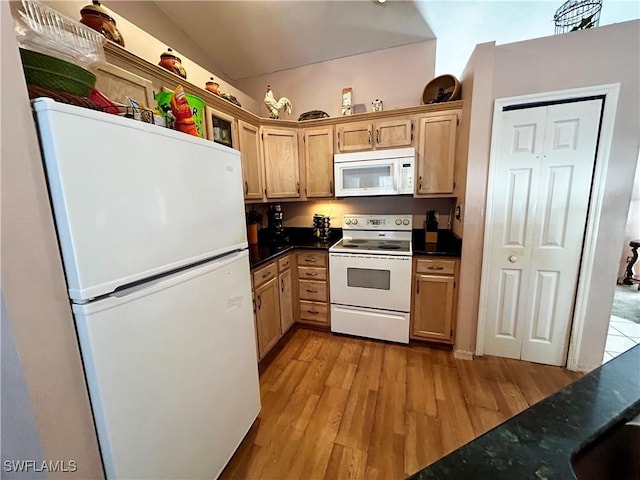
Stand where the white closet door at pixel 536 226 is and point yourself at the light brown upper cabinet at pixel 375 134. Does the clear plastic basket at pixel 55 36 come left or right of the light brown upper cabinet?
left

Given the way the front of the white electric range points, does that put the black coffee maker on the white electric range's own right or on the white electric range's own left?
on the white electric range's own right

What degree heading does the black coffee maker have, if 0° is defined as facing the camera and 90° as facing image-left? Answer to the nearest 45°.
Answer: approximately 315°

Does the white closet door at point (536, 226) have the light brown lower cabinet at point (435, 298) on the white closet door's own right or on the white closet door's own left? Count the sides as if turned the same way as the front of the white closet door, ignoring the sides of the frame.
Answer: on the white closet door's own right

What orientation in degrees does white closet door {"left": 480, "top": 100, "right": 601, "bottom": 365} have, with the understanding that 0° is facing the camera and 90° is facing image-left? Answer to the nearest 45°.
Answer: approximately 0°

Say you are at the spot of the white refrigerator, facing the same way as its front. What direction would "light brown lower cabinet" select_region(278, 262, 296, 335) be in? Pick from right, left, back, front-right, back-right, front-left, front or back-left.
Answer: left

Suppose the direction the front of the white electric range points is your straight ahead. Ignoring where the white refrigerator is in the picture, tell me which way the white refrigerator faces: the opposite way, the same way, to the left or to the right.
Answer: to the left

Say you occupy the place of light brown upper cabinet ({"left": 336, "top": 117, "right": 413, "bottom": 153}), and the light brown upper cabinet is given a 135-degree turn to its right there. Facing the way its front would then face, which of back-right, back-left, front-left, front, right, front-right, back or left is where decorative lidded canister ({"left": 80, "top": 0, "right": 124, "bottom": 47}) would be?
left

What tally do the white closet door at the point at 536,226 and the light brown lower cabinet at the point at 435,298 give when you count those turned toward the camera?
2
